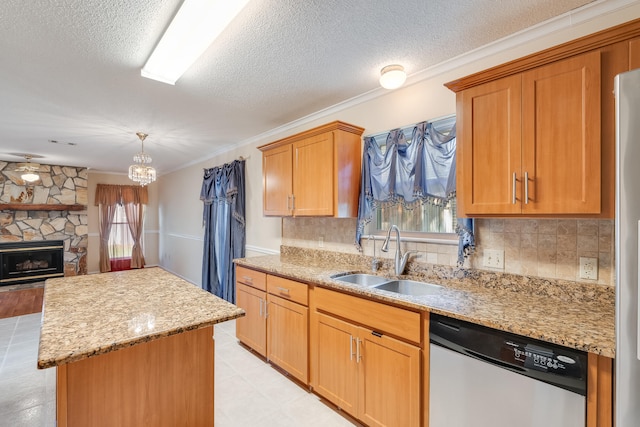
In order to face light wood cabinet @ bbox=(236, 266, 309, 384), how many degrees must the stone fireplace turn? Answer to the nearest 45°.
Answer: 0° — it already faces it

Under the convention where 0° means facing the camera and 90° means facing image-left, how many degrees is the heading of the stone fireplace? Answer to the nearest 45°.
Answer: approximately 0°

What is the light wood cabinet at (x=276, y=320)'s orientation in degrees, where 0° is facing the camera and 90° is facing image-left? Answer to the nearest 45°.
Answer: approximately 45°

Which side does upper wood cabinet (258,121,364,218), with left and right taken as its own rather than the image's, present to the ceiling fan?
right

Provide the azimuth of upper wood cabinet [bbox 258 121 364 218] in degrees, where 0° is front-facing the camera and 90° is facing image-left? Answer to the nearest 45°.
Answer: approximately 45°

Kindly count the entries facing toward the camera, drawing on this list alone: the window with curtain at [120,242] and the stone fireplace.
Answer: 2

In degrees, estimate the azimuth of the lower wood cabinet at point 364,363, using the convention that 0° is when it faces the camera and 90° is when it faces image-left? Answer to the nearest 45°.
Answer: approximately 45°

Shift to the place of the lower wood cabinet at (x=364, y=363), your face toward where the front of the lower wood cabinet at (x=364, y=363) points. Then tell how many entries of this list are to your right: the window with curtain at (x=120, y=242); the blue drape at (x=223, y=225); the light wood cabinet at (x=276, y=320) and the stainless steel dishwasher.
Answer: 3

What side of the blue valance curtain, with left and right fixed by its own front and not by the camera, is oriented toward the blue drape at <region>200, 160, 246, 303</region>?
right

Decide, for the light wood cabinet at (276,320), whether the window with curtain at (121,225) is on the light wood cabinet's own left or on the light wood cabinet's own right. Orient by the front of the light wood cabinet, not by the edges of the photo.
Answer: on the light wood cabinet's own right

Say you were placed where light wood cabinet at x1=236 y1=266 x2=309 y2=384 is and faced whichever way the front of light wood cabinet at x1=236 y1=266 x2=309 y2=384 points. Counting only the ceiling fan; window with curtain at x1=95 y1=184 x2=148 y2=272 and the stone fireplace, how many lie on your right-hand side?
3

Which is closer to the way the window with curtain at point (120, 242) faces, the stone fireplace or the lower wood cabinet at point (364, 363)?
the lower wood cabinet

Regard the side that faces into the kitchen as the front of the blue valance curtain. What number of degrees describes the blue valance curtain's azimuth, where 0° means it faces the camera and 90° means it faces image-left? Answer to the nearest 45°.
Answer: approximately 45°

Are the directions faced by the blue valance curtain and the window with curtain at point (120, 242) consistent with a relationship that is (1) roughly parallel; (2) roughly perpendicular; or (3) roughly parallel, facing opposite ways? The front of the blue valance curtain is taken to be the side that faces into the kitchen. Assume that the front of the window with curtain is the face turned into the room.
roughly perpendicular
